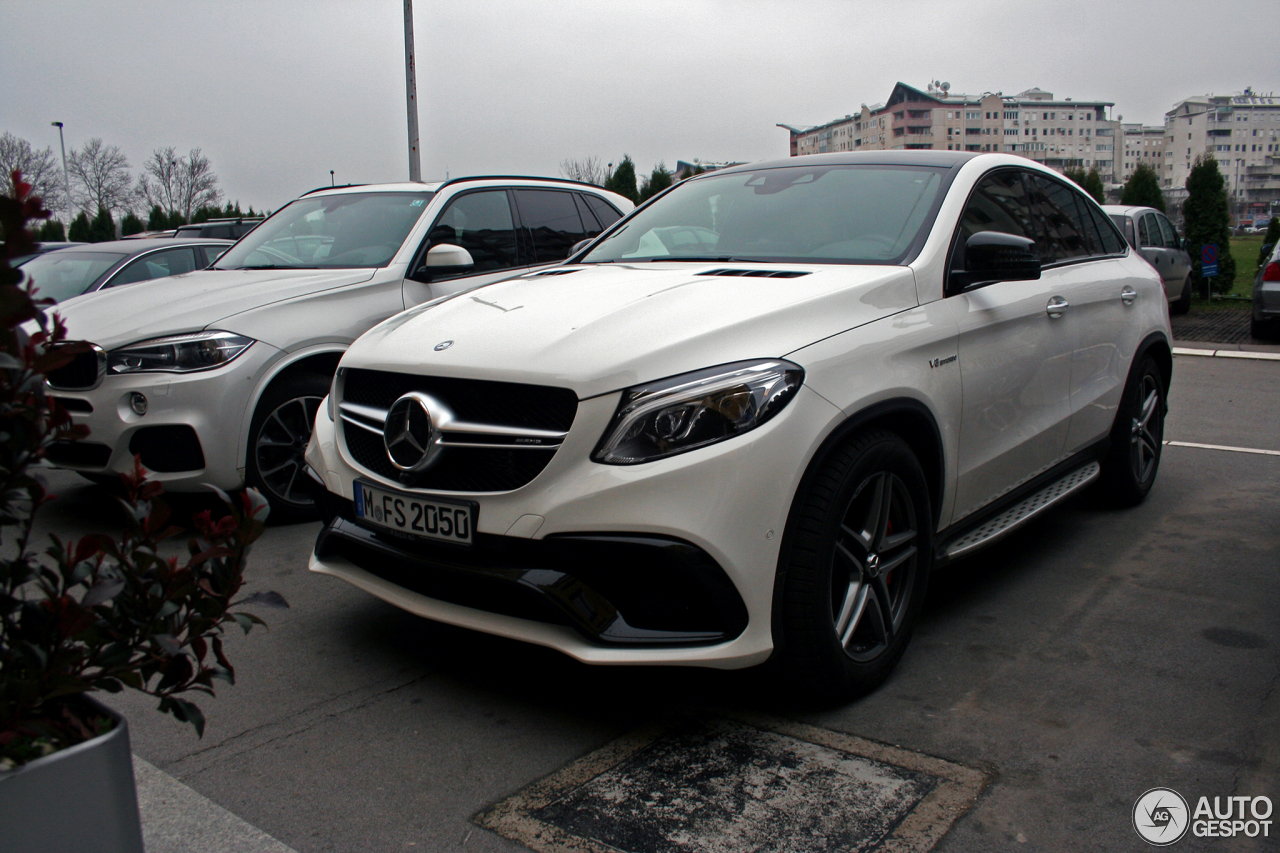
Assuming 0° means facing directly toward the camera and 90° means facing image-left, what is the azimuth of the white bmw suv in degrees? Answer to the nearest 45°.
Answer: approximately 45°

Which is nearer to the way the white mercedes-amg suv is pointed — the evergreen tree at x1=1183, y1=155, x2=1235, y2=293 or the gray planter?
the gray planter

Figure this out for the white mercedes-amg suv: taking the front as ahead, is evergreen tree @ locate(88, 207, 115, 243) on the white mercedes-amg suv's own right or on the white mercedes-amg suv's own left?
on the white mercedes-amg suv's own right

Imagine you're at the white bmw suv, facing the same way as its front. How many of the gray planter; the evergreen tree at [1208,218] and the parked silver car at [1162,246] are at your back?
2

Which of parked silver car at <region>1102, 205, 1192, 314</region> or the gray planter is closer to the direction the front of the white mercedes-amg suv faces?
the gray planter

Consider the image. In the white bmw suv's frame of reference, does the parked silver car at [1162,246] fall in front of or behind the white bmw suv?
behind

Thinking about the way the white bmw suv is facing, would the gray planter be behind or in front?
in front

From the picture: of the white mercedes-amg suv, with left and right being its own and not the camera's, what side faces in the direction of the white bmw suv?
right

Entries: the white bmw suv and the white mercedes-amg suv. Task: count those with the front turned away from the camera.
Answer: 0
